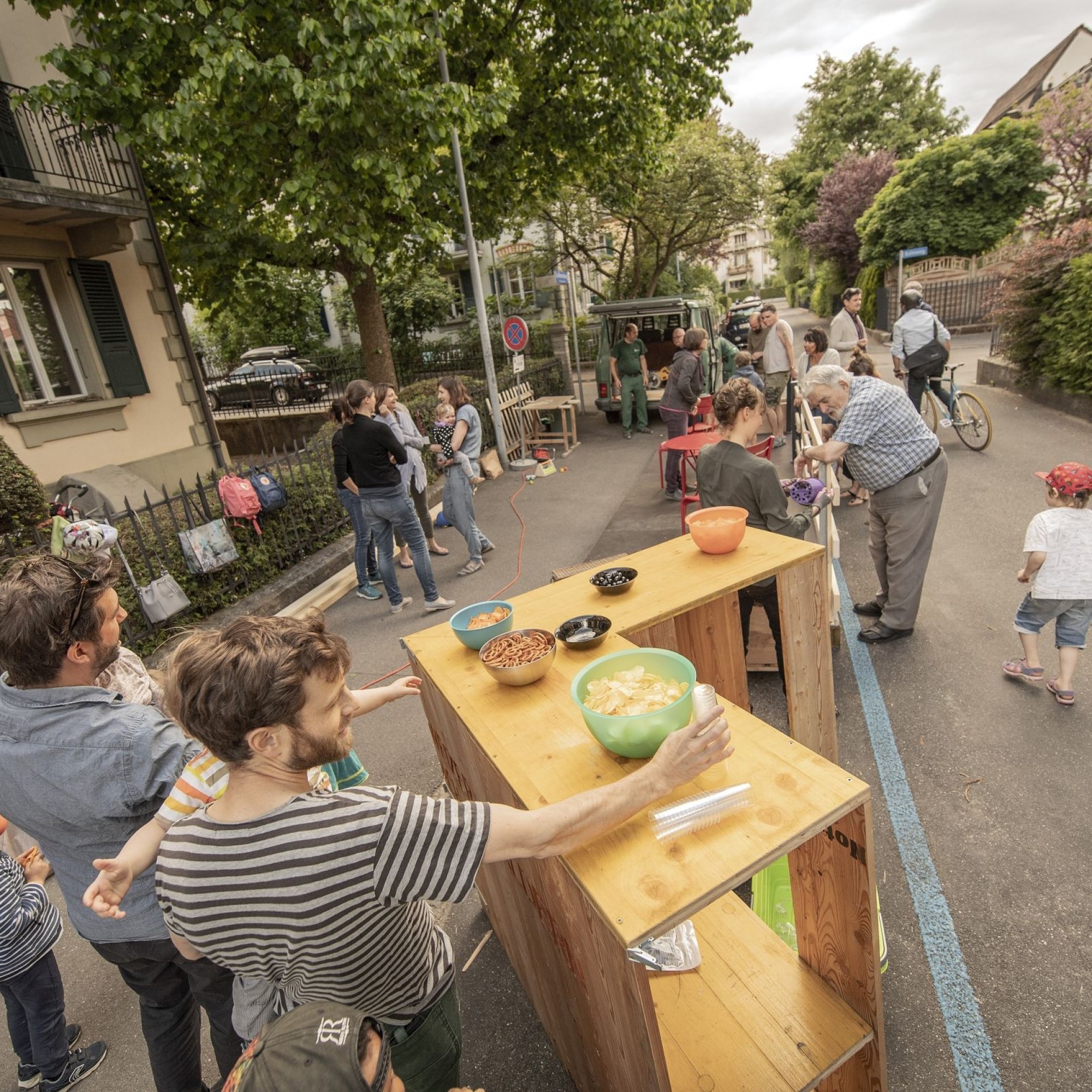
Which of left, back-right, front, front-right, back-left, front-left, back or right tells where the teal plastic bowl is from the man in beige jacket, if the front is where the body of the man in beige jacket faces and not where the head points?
front-right

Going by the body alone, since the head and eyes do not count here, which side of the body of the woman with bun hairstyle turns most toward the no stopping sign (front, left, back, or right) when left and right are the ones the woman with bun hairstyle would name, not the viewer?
left

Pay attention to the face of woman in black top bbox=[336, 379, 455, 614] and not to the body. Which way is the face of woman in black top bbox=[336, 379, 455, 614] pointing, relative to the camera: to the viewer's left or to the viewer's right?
to the viewer's right

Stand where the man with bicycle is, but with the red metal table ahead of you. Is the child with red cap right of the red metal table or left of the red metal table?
left

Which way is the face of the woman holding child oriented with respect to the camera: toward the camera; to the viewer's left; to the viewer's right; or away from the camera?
to the viewer's left

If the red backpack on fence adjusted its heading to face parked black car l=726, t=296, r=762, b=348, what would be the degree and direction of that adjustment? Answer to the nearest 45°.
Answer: approximately 90° to its left
